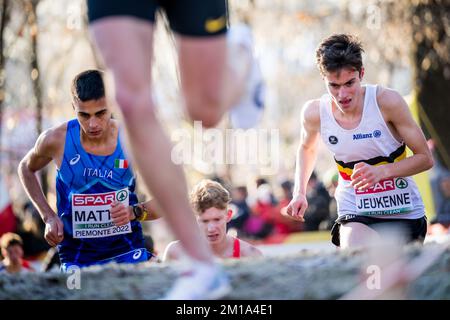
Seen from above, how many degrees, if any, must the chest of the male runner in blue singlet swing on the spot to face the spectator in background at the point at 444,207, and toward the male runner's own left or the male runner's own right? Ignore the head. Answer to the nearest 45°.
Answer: approximately 135° to the male runner's own left

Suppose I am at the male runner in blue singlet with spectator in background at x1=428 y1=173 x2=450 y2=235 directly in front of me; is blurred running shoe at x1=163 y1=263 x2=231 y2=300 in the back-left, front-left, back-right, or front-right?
back-right

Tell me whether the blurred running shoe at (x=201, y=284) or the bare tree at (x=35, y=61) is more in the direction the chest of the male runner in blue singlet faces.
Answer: the blurred running shoe

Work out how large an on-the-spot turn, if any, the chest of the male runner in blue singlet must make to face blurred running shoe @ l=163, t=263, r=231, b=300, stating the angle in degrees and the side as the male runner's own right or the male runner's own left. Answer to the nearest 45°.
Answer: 0° — they already face it

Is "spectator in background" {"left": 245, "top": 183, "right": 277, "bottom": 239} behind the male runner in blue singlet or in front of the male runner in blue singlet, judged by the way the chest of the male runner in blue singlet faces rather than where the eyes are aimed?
behind

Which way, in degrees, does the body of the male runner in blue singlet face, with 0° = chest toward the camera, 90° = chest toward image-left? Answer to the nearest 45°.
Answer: approximately 0°

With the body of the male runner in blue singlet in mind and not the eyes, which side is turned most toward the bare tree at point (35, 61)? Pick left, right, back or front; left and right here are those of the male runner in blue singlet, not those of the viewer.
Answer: back
